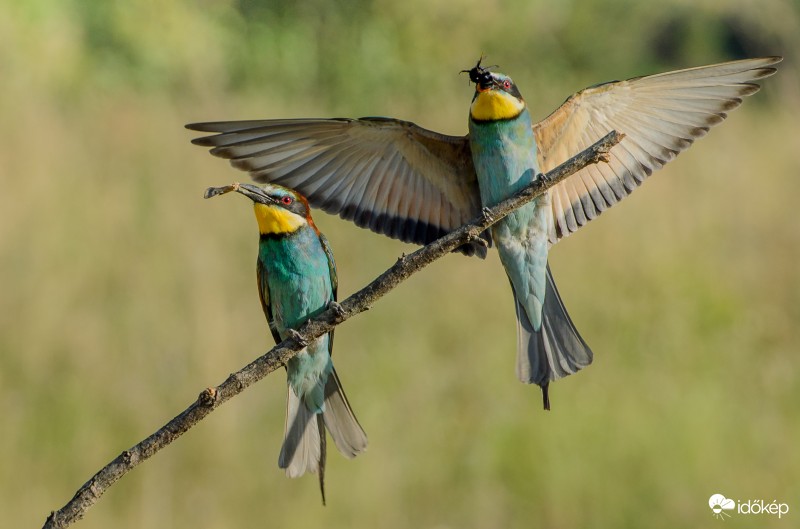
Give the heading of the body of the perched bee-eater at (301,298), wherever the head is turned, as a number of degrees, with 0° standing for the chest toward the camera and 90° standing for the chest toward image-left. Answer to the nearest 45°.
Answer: approximately 45°

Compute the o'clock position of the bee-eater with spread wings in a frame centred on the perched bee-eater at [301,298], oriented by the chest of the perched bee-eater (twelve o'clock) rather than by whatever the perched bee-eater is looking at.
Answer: The bee-eater with spread wings is roughly at 8 o'clock from the perched bee-eater.
